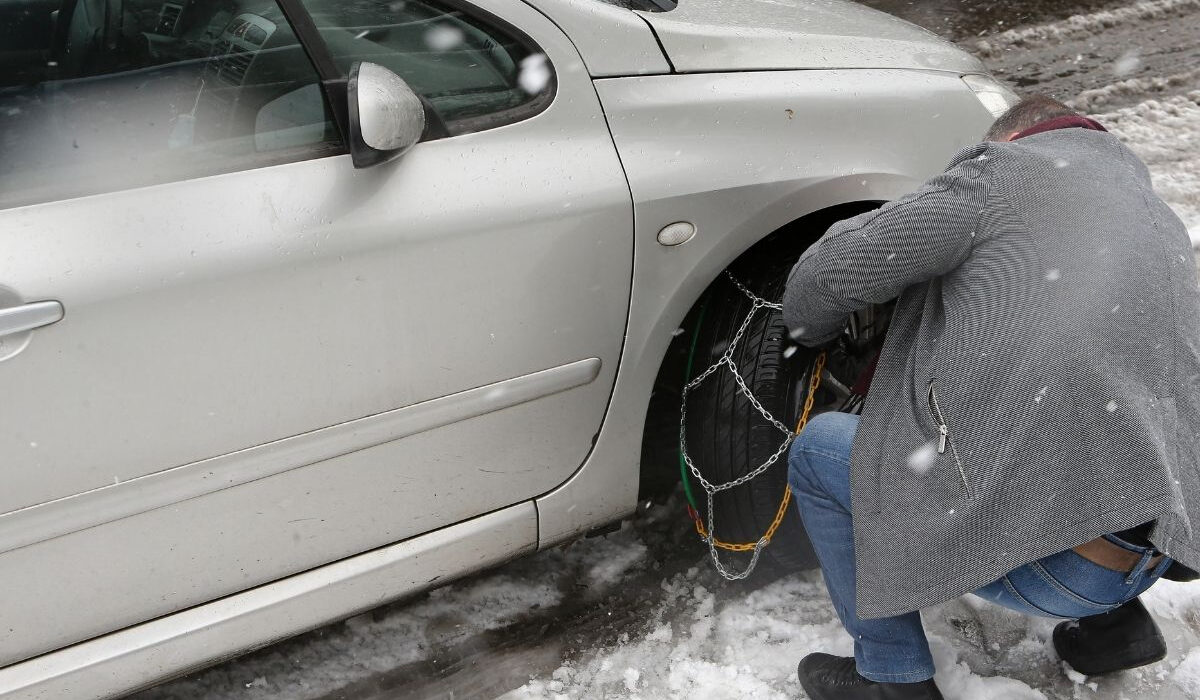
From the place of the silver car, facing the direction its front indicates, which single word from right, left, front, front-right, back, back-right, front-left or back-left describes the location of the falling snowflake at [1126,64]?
front

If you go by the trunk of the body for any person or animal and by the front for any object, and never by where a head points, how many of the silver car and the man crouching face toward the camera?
0

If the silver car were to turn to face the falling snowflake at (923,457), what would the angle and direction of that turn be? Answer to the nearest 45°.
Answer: approximately 90° to its right

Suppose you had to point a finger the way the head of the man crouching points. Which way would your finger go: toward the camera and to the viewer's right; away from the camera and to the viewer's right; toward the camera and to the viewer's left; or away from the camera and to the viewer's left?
away from the camera and to the viewer's left

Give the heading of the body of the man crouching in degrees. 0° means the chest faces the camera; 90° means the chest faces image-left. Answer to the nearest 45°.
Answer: approximately 135°

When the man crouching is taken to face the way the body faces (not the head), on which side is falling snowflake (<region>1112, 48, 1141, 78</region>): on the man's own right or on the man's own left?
on the man's own right

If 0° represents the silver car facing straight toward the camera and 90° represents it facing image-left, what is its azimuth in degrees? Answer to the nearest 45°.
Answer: approximately 225°

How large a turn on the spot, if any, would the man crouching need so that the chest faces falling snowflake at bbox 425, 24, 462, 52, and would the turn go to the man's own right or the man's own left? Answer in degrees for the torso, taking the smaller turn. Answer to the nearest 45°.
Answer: approximately 45° to the man's own left
